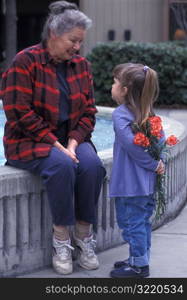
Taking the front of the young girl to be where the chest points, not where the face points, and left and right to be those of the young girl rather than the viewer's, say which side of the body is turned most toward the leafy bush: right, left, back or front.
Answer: right

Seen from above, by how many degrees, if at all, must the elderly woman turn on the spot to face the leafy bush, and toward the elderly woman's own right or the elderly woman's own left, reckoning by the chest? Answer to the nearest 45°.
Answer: approximately 135° to the elderly woman's own left

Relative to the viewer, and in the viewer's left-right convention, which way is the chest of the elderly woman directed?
facing the viewer and to the right of the viewer

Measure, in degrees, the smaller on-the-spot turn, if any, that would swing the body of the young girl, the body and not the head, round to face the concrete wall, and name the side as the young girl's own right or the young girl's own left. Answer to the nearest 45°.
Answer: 0° — they already face it

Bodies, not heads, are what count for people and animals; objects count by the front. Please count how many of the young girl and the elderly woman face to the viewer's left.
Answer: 1

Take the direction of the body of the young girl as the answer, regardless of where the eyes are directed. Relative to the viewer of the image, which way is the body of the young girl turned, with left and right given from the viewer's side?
facing to the left of the viewer
